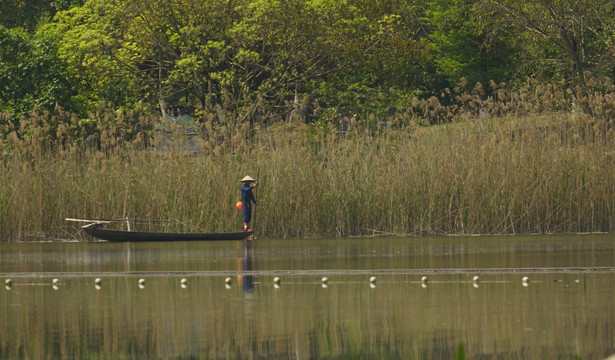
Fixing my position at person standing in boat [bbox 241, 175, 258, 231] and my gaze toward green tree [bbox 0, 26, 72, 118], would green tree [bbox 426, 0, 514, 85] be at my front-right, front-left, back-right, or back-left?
front-right

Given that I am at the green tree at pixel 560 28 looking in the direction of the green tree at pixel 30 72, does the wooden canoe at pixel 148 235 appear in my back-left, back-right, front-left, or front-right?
front-left
